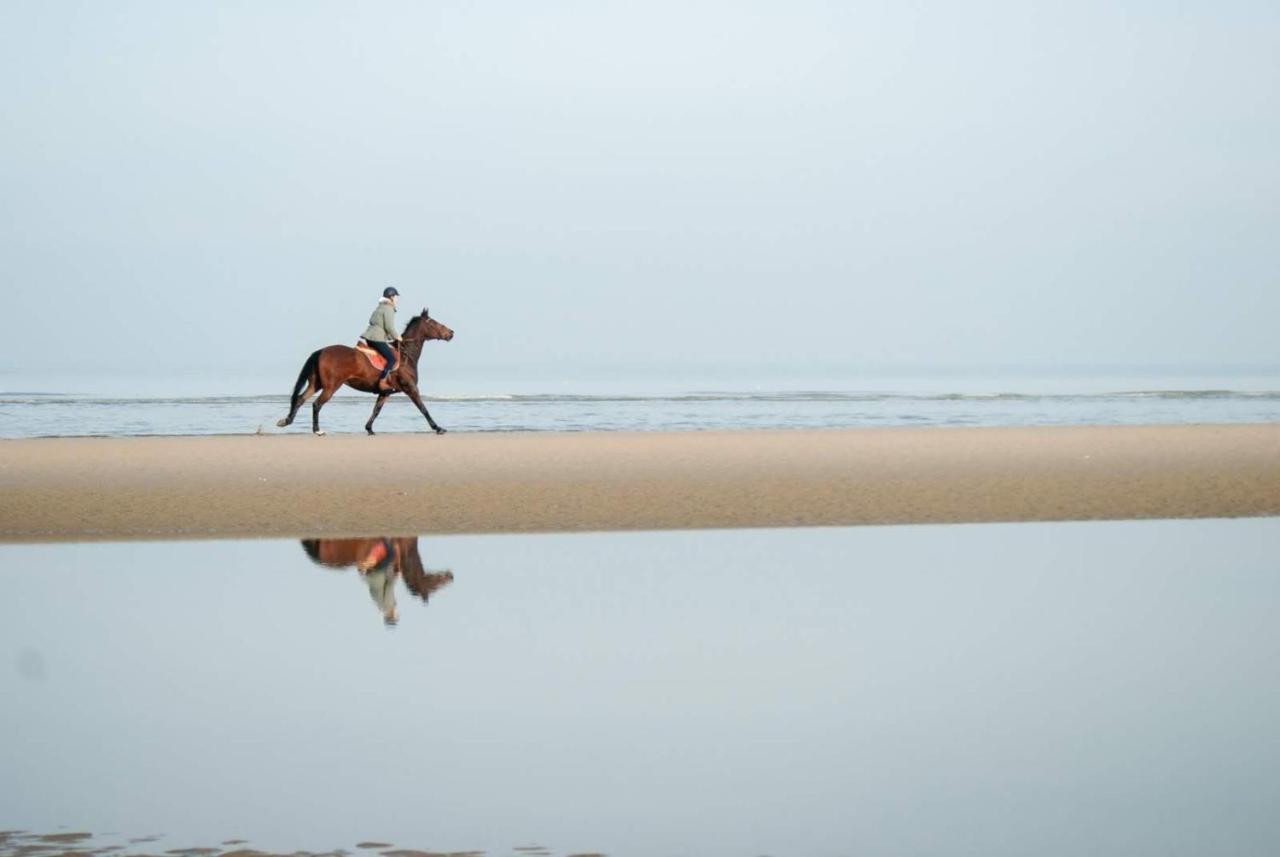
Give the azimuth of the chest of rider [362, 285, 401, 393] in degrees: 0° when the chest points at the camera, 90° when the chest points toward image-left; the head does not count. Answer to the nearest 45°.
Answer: approximately 270°

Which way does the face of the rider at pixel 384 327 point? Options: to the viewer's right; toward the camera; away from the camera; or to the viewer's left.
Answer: to the viewer's right

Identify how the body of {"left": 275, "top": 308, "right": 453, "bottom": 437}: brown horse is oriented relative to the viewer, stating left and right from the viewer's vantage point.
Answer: facing to the right of the viewer
